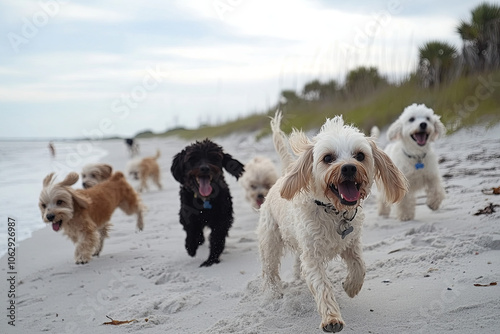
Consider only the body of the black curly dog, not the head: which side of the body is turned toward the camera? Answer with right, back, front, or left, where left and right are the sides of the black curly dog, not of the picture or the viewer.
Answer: front

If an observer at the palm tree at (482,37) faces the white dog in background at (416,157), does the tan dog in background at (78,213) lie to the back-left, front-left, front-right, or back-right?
front-right

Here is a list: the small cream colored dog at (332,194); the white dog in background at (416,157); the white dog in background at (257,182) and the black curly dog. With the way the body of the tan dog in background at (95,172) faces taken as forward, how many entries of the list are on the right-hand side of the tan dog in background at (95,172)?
0

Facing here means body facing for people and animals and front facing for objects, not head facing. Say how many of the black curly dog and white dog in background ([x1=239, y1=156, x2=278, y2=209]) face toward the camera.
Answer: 2

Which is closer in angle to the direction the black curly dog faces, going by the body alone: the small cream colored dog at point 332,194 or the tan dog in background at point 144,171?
the small cream colored dog

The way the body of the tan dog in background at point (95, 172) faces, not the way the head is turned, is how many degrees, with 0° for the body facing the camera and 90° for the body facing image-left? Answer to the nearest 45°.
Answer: approximately 45°

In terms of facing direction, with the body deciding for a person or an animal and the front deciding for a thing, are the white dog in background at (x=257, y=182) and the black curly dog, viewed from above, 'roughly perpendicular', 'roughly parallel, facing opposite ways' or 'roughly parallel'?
roughly parallel

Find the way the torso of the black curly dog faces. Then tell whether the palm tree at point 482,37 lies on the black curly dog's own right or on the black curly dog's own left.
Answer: on the black curly dog's own left

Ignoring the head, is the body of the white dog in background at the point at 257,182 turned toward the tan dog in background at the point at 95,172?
no

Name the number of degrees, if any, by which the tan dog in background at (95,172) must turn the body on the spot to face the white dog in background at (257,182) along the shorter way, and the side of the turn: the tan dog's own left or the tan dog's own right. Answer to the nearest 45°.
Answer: approximately 135° to the tan dog's own left

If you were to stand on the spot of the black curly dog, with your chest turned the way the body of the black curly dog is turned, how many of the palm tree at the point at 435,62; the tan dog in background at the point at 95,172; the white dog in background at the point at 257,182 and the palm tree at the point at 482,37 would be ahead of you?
0

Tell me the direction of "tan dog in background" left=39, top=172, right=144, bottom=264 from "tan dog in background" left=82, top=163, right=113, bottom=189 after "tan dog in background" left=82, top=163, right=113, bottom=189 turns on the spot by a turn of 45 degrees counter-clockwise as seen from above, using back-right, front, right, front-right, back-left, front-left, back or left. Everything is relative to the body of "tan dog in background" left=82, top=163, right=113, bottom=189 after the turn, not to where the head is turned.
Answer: front

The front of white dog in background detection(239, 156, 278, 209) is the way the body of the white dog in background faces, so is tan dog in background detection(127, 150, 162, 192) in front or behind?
behind

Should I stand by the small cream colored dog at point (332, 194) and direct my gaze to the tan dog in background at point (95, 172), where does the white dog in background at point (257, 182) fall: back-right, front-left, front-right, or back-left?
front-right

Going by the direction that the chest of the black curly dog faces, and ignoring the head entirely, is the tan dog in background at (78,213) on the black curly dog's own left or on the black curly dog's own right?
on the black curly dog's own right

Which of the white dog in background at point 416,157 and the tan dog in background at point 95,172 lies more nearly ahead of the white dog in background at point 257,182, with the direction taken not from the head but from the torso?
the white dog in background

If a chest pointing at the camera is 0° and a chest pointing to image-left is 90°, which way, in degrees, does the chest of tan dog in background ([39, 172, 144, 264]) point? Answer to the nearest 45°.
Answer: approximately 45°

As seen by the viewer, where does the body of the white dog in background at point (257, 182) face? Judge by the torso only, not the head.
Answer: toward the camera

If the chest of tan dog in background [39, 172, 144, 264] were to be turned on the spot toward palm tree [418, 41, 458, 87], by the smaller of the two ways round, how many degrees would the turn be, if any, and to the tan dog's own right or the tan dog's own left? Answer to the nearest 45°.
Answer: approximately 180°
